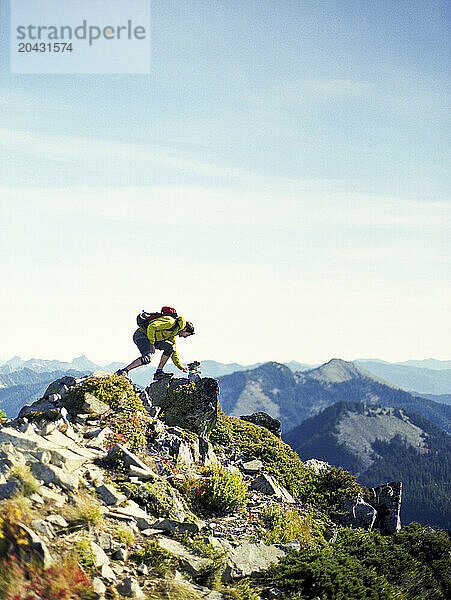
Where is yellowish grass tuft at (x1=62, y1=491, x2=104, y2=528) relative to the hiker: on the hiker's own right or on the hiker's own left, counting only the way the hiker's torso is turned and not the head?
on the hiker's own right

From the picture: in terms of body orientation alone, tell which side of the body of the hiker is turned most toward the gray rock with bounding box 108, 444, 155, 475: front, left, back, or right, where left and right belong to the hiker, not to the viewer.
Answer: right

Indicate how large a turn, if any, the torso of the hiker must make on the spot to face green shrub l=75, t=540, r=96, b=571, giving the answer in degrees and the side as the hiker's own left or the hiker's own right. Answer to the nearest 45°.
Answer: approximately 90° to the hiker's own right

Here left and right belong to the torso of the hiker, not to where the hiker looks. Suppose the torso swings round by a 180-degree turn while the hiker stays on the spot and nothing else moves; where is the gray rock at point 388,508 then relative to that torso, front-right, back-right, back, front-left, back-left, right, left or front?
back

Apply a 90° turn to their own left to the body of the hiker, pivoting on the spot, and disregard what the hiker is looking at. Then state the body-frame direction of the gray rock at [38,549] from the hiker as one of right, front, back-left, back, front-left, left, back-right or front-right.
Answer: back

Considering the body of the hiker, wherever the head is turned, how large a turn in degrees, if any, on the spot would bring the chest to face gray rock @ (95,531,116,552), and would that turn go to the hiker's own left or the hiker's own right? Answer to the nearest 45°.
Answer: approximately 90° to the hiker's own right

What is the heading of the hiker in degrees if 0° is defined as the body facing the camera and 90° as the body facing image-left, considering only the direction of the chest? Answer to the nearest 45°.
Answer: approximately 270°

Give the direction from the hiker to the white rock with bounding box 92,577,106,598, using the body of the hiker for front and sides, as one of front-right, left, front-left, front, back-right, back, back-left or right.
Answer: right

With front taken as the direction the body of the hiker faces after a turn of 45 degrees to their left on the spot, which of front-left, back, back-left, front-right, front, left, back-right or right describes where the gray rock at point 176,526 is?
back-right

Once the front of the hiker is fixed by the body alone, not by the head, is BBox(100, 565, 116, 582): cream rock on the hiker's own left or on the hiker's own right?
on the hiker's own right

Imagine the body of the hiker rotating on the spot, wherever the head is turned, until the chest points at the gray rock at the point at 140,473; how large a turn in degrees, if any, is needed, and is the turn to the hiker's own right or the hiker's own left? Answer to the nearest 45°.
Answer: approximately 90° to the hiker's own right

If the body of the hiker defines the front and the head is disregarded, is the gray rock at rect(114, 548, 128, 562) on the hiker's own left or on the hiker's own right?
on the hiker's own right

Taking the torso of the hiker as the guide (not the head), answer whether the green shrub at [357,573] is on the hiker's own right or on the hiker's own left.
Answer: on the hiker's own right
